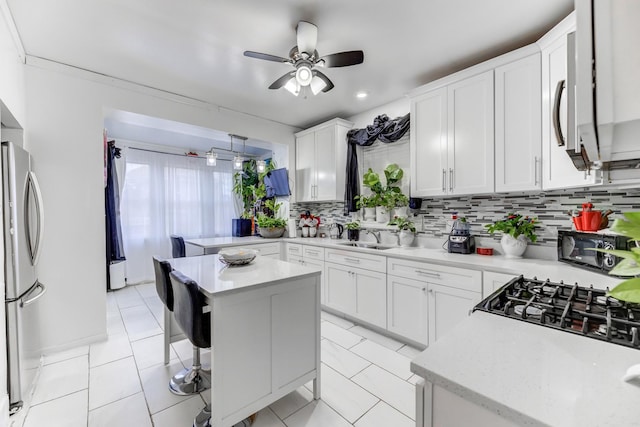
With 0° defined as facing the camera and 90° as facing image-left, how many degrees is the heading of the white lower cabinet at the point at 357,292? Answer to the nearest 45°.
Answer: approximately 45°

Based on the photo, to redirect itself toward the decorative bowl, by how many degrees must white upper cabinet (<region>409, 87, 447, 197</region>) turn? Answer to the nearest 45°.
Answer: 0° — it already faces it

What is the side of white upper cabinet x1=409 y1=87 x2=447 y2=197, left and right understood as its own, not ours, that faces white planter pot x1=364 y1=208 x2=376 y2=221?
right

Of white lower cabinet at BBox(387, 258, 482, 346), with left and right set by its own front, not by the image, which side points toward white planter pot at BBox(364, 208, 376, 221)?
right

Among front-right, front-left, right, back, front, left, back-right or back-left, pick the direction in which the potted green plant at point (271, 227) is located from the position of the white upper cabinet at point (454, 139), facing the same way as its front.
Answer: front-right

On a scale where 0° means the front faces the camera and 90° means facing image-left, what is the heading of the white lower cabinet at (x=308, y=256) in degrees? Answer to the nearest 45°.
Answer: approximately 45°

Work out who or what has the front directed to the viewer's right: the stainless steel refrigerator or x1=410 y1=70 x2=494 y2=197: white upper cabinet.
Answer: the stainless steel refrigerator

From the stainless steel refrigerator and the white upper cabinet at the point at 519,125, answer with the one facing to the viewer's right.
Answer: the stainless steel refrigerator

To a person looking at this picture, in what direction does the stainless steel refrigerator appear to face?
facing to the right of the viewer
